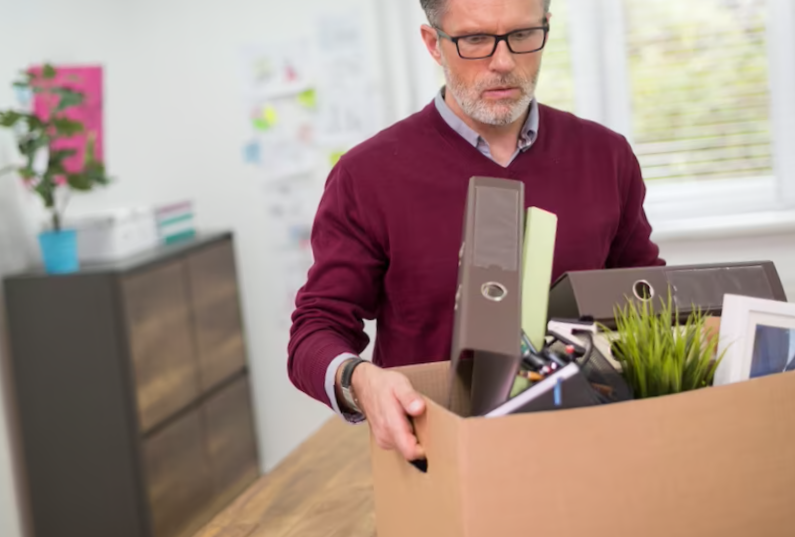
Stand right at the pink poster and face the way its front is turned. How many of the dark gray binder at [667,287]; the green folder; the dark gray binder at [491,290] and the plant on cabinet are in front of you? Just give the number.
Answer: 4

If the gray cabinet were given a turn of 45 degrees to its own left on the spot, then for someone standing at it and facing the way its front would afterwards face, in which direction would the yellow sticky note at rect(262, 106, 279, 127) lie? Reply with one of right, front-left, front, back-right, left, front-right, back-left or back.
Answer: front-left

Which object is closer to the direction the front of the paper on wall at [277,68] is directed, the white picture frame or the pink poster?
the white picture frame

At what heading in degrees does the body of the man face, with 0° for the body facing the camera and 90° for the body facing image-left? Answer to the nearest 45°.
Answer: approximately 315°

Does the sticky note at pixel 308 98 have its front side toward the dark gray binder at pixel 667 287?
yes

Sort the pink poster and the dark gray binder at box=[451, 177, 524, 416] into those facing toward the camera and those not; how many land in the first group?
2

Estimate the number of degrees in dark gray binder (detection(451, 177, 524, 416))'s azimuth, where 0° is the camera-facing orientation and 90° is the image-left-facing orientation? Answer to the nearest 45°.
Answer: approximately 0°
